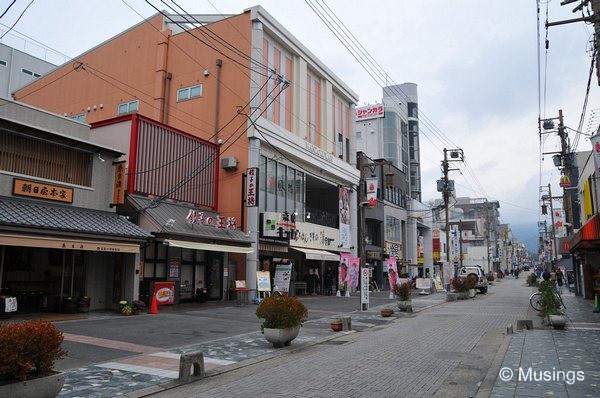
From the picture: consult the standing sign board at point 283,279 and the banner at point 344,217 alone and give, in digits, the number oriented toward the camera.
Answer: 2

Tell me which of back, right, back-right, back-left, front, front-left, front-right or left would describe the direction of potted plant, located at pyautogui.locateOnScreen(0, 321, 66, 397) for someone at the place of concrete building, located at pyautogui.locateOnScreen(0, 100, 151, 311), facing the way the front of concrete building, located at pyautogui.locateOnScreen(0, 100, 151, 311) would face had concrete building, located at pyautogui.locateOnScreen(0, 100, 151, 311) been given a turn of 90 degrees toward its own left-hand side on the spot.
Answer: back-right

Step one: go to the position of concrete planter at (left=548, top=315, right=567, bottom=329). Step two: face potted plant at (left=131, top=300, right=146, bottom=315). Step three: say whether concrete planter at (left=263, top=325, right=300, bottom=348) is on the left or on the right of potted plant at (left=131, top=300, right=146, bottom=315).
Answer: left

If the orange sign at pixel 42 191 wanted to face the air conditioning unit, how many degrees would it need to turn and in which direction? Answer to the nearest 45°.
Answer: approximately 90° to its left

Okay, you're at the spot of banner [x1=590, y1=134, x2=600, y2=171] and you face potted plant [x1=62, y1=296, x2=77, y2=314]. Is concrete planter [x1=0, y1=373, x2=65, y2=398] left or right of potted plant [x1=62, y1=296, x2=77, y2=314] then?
left

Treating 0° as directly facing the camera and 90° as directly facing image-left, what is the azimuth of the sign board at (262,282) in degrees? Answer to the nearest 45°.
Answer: approximately 0°

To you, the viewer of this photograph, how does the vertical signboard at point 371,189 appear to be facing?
facing the viewer

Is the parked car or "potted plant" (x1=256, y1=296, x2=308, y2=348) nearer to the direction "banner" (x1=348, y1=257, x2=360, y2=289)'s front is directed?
the potted plant

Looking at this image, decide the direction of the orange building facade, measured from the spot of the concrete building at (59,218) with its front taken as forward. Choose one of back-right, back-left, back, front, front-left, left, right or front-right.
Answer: left

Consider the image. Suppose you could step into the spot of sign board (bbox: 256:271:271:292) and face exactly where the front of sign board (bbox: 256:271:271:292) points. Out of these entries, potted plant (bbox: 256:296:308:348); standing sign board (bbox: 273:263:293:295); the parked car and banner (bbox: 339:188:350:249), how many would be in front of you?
1

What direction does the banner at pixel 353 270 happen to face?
toward the camera

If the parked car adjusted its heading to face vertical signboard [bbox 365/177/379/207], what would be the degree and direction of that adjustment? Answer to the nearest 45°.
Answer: approximately 90° to its left

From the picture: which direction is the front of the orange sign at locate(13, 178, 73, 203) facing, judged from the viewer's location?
facing the viewer and to the right of the viewer
